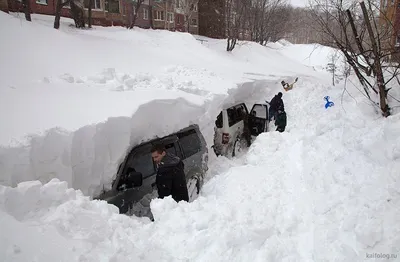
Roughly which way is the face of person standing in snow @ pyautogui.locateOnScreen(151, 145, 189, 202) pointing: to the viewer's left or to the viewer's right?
to the viewer's left

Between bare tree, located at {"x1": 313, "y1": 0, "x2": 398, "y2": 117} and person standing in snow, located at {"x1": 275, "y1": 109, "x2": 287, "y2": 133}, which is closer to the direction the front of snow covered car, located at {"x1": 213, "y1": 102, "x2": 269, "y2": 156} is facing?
the person standing in snow

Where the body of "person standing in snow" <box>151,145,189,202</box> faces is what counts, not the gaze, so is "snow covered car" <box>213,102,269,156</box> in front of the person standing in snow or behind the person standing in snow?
behind

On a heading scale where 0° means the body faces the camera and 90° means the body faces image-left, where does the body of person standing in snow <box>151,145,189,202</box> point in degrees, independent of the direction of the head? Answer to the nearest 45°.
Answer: approximately 45°

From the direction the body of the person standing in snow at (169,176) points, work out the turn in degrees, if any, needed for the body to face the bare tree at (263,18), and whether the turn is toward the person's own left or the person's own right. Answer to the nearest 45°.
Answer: approximately 135° to the person's own right

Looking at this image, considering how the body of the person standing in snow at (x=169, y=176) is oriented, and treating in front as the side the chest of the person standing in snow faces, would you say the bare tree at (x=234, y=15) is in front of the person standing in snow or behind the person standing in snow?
behind

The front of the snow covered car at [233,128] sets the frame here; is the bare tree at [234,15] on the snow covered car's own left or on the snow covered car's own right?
on the snow covered car's own left
